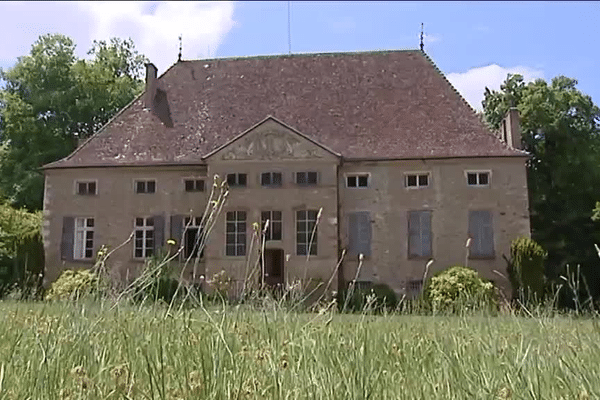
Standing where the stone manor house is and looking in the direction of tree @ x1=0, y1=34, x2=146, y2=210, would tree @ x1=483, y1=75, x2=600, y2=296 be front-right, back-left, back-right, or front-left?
back-right

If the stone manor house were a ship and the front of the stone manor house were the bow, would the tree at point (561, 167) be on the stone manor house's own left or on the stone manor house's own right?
on the stone manor house's own left

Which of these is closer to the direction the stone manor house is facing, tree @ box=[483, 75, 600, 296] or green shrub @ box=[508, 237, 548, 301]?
the green shrub

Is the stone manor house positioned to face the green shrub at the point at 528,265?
no

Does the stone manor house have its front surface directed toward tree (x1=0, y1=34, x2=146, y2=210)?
no

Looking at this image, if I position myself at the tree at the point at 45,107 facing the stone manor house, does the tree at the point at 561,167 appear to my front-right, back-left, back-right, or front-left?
front-left

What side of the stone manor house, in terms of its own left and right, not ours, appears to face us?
front
